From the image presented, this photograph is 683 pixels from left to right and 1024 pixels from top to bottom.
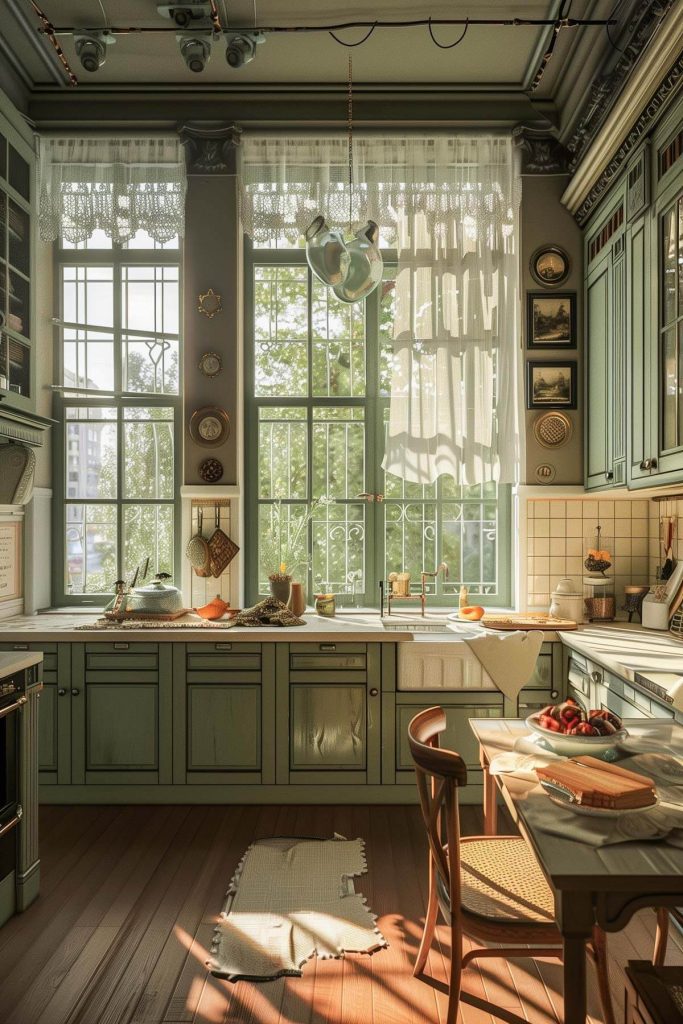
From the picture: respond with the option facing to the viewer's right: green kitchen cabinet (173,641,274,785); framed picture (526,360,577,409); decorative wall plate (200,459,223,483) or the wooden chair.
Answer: the wooden chair

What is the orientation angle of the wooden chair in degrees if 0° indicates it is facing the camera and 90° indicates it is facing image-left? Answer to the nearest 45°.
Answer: approximately 270°

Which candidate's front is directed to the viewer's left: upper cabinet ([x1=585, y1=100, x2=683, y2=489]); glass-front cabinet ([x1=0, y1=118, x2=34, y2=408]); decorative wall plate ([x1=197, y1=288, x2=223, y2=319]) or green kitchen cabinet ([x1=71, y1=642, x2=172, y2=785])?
the upper cabinet

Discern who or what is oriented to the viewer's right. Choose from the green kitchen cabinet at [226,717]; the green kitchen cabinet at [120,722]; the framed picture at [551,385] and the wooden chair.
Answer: the wooden chair

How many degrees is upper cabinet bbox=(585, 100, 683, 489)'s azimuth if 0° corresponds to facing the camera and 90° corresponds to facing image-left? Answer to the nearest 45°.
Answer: approximately 90°

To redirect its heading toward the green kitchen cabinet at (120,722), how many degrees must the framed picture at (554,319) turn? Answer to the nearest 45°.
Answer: approximately 45° to its right

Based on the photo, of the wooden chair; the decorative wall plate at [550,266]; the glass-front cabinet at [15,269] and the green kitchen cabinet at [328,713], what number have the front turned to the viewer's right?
2

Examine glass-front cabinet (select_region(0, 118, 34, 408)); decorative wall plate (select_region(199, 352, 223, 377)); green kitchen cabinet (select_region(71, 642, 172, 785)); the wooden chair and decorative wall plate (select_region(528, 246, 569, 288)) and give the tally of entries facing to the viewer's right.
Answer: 2

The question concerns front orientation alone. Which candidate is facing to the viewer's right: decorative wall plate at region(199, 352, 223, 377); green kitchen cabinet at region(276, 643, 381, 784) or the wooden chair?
the wooden chair
